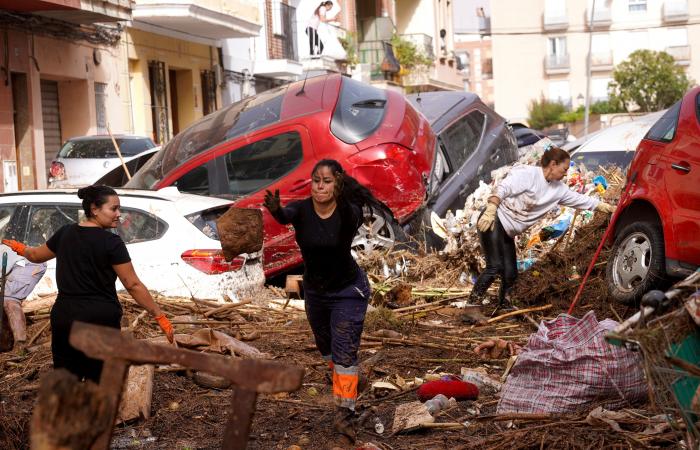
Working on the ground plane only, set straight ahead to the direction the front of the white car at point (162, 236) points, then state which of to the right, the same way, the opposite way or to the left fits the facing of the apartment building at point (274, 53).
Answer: the opposite way

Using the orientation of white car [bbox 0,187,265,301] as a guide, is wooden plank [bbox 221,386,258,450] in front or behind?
behind

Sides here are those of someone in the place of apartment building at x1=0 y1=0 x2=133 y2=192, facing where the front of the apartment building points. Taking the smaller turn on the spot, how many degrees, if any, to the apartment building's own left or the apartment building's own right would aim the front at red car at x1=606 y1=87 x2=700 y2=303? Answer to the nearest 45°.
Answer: approximately 45° to the apartment building's own right

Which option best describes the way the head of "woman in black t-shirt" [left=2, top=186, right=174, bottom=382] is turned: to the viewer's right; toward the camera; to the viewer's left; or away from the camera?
to the viewer's right

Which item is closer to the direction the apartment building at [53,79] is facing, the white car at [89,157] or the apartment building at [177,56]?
the white car

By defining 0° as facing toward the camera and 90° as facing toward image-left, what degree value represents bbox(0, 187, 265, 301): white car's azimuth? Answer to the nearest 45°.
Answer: approximately 135°

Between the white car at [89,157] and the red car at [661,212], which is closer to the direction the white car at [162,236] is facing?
the white car

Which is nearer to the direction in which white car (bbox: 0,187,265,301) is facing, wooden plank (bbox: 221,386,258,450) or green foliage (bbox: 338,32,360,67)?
the green foliage

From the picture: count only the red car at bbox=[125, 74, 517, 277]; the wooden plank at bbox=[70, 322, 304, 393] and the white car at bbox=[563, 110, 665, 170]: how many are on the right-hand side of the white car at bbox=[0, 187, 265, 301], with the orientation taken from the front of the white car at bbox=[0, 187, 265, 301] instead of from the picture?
2

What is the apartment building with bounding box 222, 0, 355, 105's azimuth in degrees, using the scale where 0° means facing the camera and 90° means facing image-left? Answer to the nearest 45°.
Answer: approximately 315°
